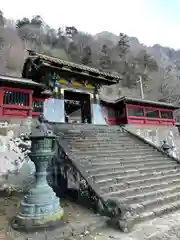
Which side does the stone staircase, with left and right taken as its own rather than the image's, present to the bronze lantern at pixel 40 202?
right

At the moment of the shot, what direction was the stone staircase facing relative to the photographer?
facing the viewer and to the right of the viewer

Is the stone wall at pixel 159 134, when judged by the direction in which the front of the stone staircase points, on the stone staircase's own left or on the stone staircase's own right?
on the stone staircase's own left
